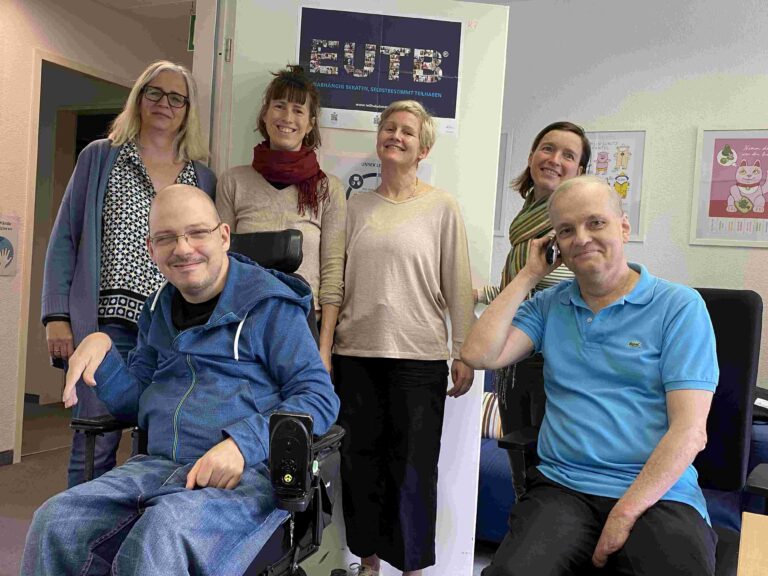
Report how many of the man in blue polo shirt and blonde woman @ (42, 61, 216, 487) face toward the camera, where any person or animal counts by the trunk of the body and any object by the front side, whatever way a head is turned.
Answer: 2

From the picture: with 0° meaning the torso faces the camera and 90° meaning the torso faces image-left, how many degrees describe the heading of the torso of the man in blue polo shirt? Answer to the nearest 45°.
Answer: approximately 0°

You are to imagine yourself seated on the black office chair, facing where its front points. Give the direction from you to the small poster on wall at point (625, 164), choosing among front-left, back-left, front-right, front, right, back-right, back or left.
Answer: back-right

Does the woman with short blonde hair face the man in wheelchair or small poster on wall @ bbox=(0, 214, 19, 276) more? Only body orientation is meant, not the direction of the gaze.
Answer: the man in wheelchair

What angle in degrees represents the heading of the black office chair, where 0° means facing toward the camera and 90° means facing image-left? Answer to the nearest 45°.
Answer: approximately 45°

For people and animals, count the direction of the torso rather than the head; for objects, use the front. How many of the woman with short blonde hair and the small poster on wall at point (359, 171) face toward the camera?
2

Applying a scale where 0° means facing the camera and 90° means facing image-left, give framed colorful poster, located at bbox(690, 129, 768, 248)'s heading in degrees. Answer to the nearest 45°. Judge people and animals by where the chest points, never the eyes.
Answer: approximately 0°

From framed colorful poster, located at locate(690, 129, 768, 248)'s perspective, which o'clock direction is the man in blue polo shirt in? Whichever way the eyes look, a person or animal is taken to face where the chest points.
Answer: The man in blue polo shirt is roughly at 12 o'clock from the framed colorful poster.

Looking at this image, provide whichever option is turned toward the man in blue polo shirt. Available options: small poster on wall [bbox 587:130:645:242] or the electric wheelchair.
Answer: the small poster on wall

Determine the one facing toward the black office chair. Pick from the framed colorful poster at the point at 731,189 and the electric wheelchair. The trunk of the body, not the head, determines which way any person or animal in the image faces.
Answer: the framed colorful poster
